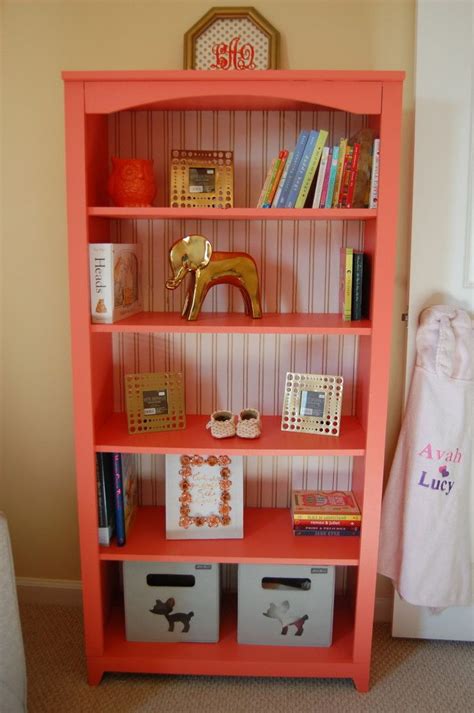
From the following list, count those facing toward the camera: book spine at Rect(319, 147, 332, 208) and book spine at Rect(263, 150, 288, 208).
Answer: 2

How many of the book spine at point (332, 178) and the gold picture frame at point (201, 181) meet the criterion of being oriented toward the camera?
2
